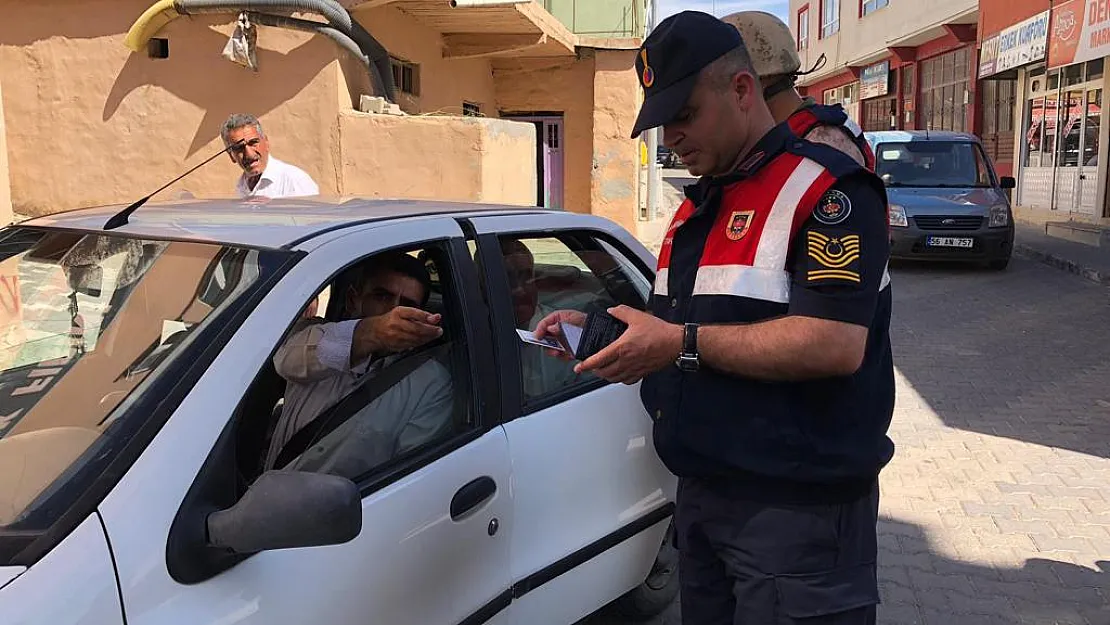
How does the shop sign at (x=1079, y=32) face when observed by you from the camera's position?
facing the viewer and to the left of the viewer

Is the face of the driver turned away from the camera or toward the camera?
toward the camera

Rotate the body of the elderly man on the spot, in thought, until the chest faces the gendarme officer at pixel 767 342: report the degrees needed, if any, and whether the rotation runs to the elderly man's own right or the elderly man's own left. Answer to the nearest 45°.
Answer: approximately 45° to the elderly man's own left

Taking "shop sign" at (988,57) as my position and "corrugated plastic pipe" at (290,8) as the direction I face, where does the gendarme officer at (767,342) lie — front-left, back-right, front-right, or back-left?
front-left

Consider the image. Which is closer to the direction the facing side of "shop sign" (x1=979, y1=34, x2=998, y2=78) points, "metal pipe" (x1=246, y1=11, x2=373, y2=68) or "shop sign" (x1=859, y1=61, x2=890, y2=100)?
the metal pipe

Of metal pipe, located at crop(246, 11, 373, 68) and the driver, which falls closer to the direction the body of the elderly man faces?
the driver

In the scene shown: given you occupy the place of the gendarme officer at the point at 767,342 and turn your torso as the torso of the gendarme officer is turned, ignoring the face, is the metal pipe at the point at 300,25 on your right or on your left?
on your right

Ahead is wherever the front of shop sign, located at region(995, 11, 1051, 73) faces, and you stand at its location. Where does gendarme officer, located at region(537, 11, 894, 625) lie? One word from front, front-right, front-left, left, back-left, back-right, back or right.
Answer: front-left

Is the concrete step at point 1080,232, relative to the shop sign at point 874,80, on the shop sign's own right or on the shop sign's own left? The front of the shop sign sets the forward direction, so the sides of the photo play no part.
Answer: on the shop sign's own left

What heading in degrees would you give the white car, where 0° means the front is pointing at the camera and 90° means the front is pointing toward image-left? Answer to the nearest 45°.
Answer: approximately 45°

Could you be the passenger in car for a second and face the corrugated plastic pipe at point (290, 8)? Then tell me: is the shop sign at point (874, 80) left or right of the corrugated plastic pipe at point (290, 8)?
right

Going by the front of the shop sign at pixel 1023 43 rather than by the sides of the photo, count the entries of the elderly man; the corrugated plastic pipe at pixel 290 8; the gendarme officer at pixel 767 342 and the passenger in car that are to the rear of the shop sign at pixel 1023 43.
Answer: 0

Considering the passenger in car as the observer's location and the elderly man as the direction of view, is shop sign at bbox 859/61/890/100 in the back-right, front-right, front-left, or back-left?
front-right

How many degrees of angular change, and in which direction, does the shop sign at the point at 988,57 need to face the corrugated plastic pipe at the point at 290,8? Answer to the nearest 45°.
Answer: approximately 45° to its left

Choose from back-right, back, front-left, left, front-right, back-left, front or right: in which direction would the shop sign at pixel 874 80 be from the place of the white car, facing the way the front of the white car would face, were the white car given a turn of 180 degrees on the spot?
front

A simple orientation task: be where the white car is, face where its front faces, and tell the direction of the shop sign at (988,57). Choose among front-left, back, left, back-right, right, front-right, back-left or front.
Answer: back

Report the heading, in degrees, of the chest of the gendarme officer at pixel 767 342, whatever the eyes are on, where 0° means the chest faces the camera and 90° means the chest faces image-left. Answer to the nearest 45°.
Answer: approximately 45°

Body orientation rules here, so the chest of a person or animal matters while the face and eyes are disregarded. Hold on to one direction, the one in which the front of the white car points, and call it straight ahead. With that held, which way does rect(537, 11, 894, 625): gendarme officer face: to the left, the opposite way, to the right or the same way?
the same way

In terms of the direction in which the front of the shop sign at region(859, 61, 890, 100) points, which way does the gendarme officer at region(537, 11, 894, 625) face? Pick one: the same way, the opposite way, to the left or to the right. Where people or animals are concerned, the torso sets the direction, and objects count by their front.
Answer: the same way

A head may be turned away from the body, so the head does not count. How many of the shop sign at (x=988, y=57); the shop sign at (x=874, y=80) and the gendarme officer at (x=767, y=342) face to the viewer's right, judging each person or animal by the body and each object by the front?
0

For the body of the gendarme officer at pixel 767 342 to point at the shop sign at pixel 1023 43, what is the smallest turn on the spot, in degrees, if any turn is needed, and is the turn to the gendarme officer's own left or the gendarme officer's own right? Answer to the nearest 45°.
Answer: approximately 135° to the gendarme officer's own right
